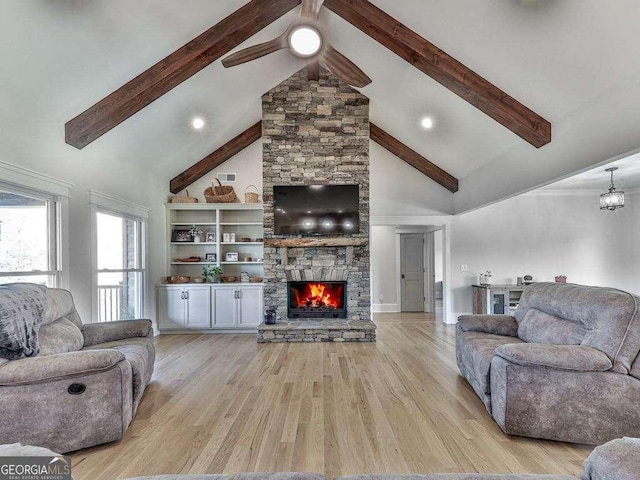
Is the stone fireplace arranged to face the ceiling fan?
yes

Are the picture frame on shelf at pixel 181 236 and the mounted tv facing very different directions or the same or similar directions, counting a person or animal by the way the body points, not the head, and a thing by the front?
same or similar directions

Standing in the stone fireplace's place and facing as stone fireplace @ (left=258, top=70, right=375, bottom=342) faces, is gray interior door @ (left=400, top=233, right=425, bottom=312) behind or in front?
behind

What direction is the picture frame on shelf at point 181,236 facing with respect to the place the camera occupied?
facing the viewer

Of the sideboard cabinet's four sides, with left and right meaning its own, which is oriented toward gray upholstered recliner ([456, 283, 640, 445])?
front

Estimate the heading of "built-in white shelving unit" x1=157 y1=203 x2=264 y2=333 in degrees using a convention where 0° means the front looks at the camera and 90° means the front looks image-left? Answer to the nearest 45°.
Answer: approximately 0°

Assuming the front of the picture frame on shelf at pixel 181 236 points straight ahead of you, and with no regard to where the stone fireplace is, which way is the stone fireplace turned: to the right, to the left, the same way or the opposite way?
the same way

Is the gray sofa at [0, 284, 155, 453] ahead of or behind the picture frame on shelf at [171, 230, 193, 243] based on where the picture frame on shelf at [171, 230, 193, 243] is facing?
ahead

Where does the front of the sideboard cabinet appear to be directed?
toward the camera

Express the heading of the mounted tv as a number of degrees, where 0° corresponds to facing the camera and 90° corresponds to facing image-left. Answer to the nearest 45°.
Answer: approximately 0°

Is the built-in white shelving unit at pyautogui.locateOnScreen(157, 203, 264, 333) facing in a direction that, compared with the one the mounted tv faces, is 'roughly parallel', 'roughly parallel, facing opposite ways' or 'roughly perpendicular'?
roughly parallel

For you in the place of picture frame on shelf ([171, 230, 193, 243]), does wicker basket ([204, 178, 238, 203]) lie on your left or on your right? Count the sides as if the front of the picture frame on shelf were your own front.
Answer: on your left

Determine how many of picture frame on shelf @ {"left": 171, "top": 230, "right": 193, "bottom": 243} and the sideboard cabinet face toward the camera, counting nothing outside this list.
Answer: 2

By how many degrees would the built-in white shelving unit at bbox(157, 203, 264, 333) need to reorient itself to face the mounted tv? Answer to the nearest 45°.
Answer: approximately 45° to its left

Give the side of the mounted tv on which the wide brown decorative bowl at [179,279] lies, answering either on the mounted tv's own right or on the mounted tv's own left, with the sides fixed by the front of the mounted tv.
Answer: on the mounted tv's own right
